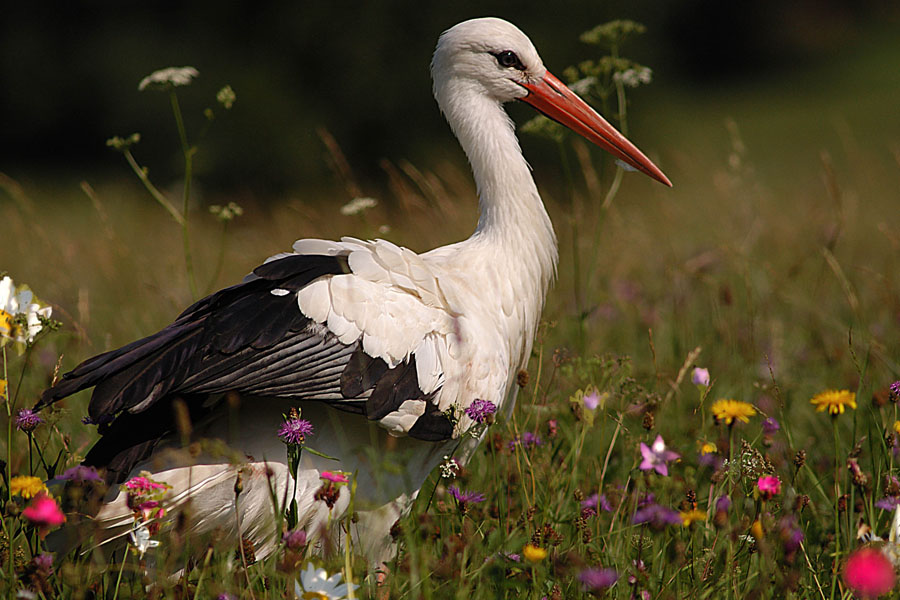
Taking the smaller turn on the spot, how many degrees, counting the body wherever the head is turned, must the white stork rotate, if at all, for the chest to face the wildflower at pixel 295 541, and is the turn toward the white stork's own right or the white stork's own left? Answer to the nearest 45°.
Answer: approximately 90° to the white stork's own right

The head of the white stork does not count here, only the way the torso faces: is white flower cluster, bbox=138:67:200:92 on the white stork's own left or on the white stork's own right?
on the white stork's own left

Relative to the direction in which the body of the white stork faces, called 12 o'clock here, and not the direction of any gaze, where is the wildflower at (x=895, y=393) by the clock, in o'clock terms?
The wildflower is roughly at 1 o'clock from the white stork.

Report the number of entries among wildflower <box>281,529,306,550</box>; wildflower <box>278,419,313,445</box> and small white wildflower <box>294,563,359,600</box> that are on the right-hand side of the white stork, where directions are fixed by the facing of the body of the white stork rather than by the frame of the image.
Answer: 3

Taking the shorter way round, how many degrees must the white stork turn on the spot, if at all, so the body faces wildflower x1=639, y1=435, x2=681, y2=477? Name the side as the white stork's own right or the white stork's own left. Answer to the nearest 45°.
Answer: approximately 45° to the white stork's own right

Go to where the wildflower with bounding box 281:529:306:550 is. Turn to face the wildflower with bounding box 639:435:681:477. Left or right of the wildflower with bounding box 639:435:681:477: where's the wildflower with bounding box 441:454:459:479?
left

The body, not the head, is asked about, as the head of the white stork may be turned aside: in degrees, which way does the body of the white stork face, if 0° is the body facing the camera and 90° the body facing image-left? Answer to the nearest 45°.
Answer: approximately 270°

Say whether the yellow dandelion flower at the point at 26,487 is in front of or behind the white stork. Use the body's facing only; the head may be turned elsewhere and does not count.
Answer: behind

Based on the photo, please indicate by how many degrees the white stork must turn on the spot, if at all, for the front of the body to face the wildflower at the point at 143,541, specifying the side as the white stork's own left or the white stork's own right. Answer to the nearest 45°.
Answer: approximately 135° to the white stork's own right

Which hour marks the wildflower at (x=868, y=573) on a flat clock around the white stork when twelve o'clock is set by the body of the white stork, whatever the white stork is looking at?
The wildflower is roughly at 2 o'clock from the white stork.

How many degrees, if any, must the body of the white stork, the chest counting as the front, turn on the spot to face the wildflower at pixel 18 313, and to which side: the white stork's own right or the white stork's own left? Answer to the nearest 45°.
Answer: approximately 180°

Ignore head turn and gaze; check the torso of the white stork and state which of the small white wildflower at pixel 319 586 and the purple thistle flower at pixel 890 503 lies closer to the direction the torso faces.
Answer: the purple thistle flower

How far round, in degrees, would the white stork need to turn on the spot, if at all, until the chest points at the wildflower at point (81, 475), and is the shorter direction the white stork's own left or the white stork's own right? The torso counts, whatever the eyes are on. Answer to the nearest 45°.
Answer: approximately 135° to the white stork's own right

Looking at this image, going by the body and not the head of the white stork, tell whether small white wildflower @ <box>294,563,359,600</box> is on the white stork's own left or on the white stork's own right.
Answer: on the white stork's own right
